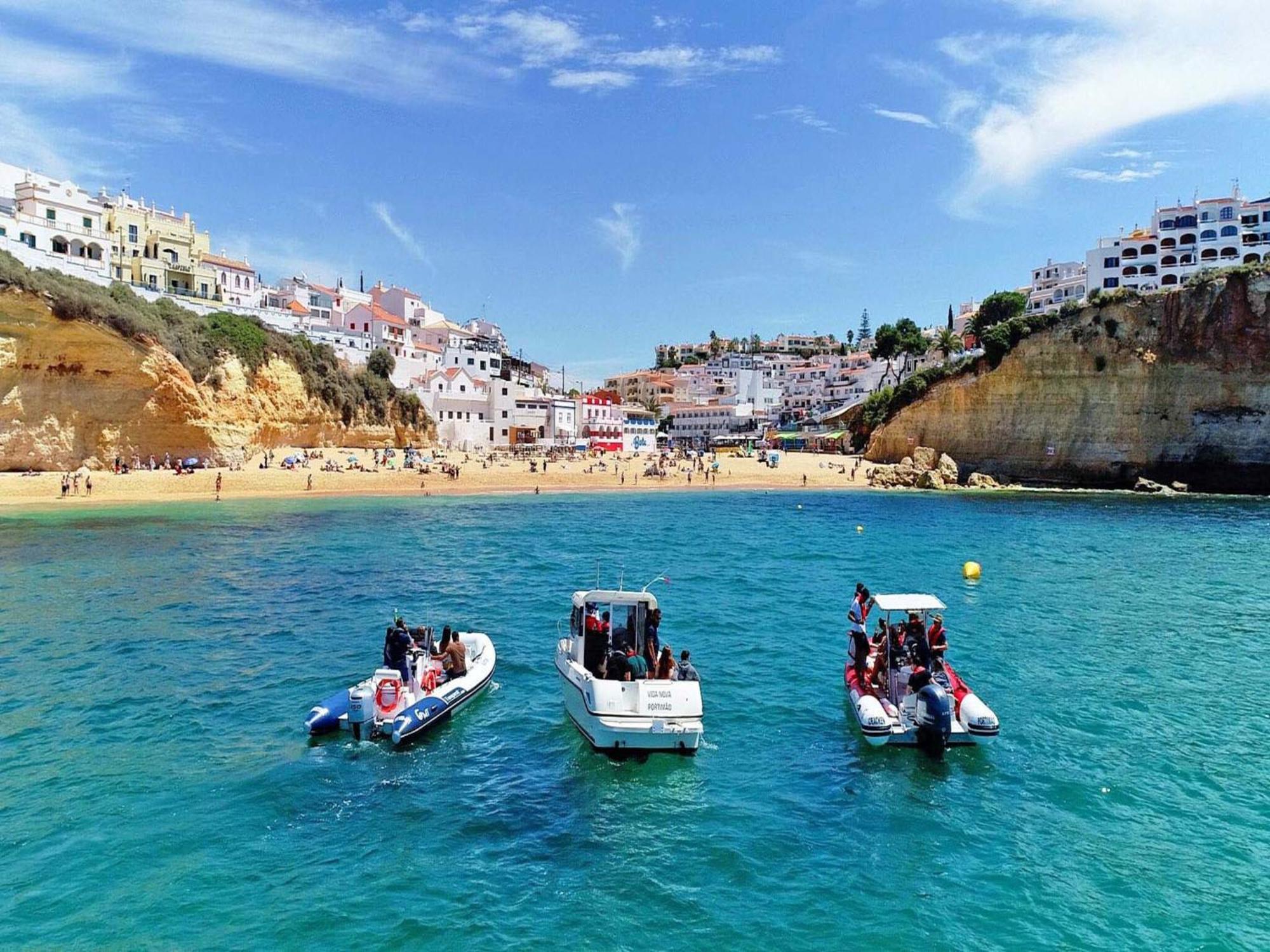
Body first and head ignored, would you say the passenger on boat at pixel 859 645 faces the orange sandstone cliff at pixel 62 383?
no

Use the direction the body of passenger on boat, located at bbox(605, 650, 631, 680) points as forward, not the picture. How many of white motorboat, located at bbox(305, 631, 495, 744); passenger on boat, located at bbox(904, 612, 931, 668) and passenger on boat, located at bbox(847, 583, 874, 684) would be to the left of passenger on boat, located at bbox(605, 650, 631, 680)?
1

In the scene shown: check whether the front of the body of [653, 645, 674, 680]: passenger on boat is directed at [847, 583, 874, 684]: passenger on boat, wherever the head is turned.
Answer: no

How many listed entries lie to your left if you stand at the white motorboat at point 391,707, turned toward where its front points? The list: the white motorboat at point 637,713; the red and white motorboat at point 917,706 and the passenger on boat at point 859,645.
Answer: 0

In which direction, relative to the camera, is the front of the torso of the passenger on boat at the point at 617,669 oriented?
away from the camera

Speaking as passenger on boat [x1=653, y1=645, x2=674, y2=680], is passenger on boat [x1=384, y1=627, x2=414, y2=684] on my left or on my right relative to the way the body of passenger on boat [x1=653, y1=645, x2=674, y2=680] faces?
on my left

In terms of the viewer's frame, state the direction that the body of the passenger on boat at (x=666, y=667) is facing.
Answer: away from the camera

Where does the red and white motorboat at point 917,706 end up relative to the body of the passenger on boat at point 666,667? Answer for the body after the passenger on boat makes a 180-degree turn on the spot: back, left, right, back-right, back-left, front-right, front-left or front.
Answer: left

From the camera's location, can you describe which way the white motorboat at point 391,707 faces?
facing away from the viewer and to the right of the viewer

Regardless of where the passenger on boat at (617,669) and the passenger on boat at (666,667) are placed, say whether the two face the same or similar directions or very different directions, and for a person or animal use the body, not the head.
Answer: same or similar directions

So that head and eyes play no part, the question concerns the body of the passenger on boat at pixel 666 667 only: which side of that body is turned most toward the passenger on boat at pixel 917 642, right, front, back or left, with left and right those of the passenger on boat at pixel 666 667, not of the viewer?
right

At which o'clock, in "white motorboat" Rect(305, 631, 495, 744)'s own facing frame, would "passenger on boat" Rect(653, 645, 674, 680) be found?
The passenger on boat is roughly at 2 o'clock from the white motorboat.

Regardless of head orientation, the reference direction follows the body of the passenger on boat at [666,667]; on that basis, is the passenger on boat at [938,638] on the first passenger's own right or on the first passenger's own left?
on the first passenger's own right
